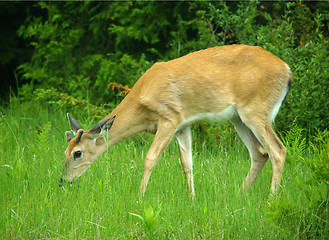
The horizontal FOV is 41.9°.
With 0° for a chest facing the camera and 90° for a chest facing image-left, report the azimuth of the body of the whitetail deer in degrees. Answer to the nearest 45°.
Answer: approximately 90°

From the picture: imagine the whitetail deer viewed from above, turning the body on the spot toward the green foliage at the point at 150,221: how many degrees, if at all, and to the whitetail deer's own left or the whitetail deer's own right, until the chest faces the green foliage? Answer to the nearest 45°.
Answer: approximately 90° to the whitetail deer's own left
